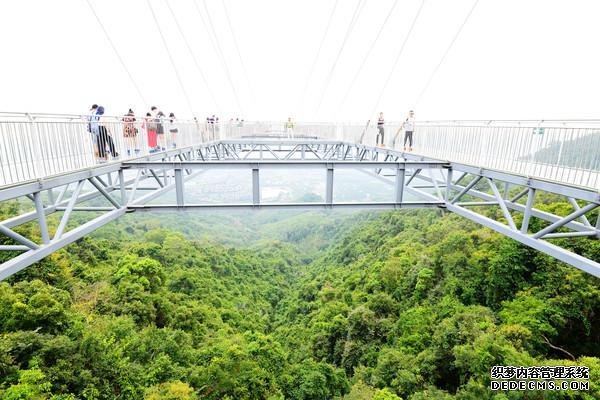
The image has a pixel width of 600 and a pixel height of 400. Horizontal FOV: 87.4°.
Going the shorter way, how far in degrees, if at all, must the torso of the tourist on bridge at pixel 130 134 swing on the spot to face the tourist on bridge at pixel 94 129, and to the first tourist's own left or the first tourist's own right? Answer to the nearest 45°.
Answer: approximately 45° to the first tourist's own right

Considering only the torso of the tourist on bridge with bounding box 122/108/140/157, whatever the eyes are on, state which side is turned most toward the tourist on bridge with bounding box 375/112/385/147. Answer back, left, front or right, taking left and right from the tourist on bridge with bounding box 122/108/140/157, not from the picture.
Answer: left

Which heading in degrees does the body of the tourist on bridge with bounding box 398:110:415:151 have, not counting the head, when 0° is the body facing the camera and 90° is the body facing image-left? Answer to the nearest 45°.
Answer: approximately 0°

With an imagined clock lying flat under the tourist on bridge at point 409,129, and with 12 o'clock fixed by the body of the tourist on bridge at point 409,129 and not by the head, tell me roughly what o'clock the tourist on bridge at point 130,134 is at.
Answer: the tourist on bridge at point 130,134 is roughly at 2 o'clock from the tourist on bridge at point 409,129.

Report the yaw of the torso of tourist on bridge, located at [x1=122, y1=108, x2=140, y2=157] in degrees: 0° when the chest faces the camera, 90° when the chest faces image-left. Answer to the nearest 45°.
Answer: approximately 0°

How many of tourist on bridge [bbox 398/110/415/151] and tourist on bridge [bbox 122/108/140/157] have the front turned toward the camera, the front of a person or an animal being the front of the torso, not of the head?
2

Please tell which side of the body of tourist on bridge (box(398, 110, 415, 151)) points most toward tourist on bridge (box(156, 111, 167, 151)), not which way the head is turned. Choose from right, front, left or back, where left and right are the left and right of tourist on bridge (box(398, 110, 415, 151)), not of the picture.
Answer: right

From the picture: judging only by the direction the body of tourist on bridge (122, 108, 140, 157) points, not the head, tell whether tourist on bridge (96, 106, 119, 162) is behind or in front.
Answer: in front

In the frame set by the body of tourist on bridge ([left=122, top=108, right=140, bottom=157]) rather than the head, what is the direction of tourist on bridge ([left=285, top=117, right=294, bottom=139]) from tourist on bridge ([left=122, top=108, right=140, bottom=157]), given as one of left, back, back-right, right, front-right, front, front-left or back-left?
back-left

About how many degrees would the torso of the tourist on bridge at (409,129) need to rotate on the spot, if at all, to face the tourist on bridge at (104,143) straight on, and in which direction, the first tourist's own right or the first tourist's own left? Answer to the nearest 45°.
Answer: approximately 45° to the first tourist's own right
